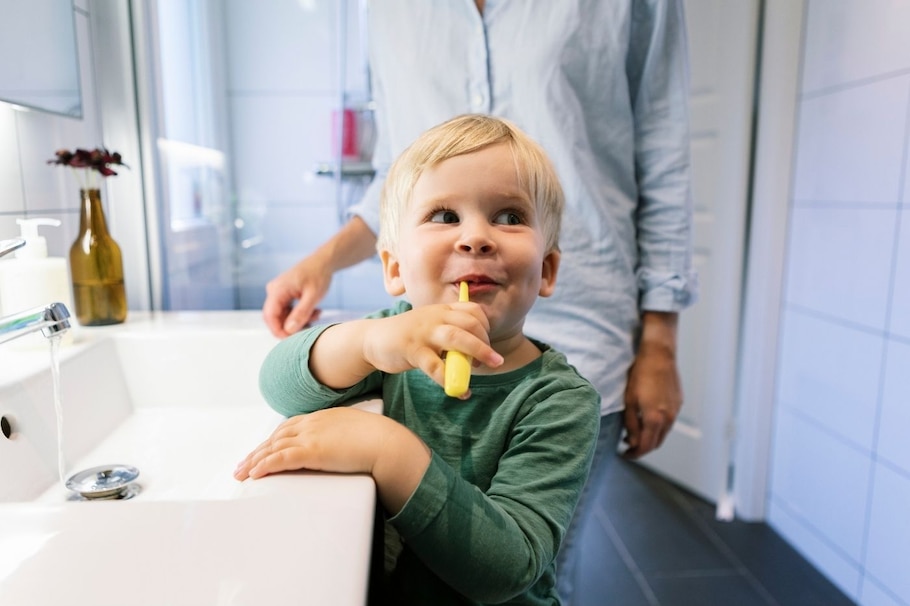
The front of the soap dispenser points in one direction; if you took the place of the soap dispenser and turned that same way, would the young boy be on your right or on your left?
on your right

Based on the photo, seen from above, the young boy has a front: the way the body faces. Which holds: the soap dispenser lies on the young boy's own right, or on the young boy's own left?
on the young boy's own right

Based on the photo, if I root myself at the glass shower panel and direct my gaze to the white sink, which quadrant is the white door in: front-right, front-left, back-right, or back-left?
back-left

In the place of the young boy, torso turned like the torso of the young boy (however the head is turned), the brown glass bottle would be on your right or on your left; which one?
on your right

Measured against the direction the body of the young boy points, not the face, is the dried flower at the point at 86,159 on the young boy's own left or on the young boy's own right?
on the young boy's own right

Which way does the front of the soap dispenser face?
to the viewer's right
